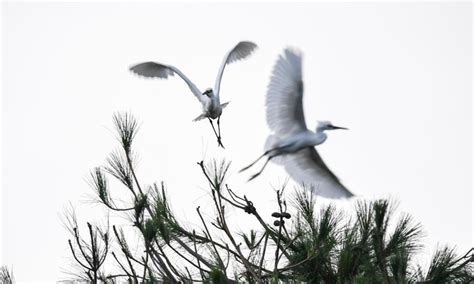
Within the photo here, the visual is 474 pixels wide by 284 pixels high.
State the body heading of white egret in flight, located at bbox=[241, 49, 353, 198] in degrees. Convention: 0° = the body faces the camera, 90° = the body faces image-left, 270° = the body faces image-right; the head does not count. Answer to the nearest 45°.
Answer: approximately 270°

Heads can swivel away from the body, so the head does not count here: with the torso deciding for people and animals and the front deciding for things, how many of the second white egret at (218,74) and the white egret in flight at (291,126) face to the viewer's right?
1

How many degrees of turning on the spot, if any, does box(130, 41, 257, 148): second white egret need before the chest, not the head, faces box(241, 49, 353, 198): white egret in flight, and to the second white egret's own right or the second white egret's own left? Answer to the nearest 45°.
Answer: approximately 45° to the second white egret's own left

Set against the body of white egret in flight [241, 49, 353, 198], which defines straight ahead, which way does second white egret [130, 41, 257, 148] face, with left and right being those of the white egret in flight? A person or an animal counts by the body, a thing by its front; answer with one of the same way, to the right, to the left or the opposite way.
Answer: to the right

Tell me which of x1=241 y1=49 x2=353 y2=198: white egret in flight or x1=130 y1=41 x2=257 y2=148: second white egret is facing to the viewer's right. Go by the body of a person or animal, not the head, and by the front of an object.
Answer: the white egret in flight

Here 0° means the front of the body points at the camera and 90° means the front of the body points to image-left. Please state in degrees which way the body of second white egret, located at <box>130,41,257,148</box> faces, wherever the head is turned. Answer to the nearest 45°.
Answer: approximately 0°
